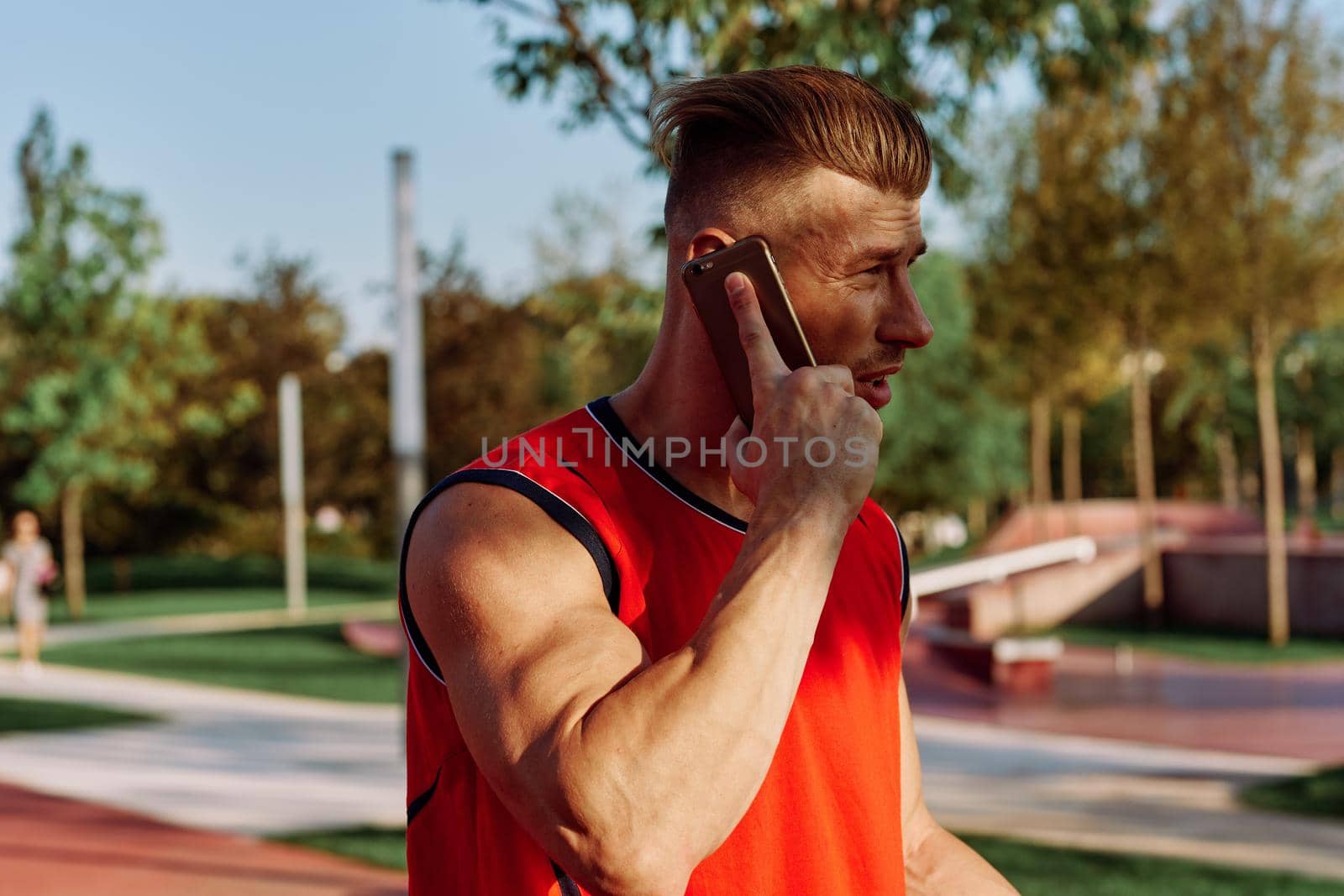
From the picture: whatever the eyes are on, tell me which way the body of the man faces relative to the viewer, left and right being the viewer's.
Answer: facing the viewer and to the right of the viewer

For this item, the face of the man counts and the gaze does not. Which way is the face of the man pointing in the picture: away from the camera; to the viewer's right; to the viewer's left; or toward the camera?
to the viewer's right

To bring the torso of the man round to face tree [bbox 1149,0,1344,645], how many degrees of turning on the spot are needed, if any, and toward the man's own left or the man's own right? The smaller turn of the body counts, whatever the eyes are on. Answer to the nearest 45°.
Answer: approximately 90° to the man's own left

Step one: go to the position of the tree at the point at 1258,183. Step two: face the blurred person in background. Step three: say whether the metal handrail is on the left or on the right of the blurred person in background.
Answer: left

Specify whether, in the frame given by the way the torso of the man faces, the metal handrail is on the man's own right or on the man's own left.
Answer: on the man's own left

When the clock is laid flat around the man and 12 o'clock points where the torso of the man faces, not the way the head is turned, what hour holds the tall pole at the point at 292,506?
The tall pole is roughly at 7 o'clock from the man.
